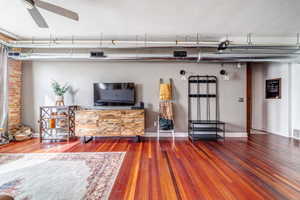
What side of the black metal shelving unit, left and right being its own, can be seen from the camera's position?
front

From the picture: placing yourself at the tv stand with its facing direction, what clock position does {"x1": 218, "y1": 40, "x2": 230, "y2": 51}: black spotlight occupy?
The black spotlight is roughly at 10 o'clock from the tv stand.

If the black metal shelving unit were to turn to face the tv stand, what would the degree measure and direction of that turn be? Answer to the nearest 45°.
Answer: approximately 45° to its right

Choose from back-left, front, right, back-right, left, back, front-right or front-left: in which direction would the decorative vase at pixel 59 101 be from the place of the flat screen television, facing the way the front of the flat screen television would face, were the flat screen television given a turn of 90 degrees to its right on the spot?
front

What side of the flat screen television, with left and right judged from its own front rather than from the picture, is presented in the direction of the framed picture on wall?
left

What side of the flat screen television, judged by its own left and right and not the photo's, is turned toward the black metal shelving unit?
left

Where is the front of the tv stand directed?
toward the camera

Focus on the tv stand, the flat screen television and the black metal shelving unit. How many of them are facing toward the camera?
3

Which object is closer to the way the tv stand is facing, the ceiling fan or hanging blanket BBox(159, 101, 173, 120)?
the ceiling fan

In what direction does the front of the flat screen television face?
toward the camera
